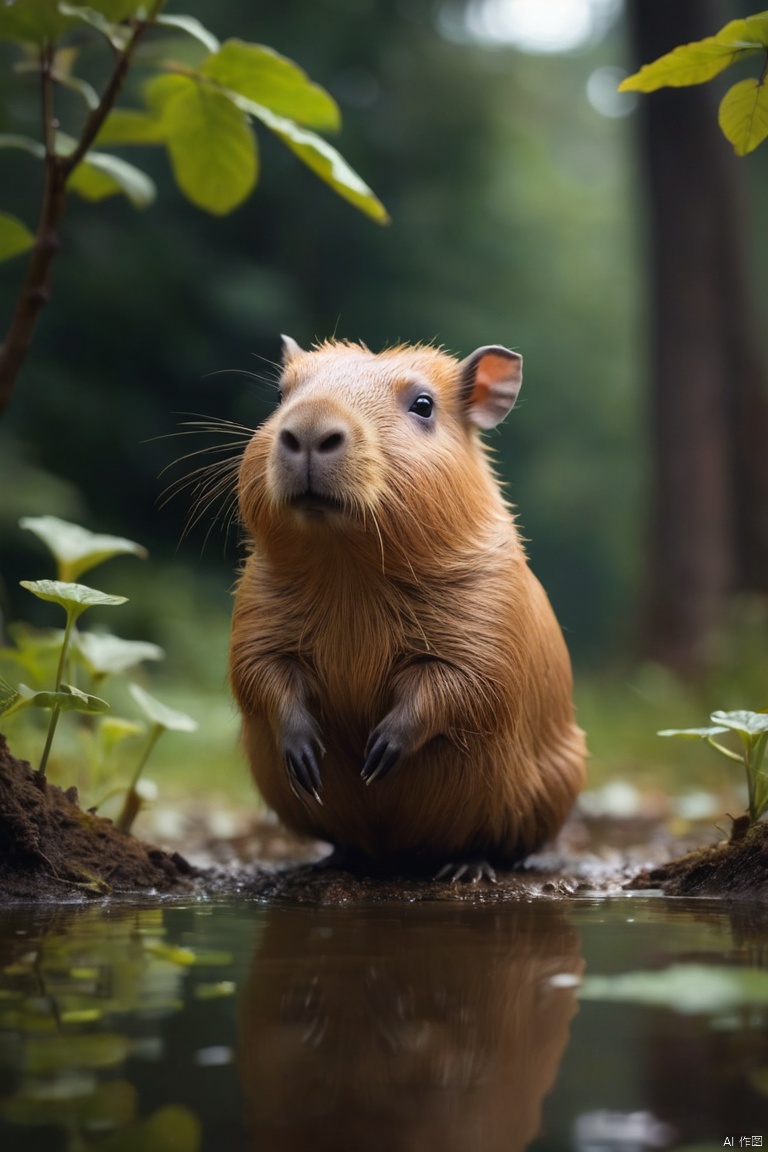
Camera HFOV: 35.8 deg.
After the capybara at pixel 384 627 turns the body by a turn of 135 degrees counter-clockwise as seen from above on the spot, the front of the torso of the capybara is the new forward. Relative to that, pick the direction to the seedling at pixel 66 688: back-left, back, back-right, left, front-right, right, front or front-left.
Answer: back

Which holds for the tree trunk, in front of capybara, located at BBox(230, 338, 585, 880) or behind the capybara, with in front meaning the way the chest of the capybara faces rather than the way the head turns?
behind

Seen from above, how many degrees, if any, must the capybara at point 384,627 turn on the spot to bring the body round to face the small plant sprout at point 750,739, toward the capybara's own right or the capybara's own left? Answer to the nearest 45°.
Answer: approximately 135° to the capybara's own left

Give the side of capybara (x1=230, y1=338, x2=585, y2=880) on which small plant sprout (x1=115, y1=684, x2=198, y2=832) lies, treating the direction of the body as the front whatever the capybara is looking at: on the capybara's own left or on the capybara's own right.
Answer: on the capybara's own right

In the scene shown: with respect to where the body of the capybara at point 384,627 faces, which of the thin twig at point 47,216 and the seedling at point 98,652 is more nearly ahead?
the thin twig

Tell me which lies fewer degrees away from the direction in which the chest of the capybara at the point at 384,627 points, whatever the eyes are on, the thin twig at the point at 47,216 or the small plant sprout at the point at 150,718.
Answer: the thin twig

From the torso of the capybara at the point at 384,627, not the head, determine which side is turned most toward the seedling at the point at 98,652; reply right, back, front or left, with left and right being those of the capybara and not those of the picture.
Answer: right

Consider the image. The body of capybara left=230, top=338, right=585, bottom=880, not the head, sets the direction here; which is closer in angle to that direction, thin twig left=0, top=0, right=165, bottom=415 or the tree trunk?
the thin twig

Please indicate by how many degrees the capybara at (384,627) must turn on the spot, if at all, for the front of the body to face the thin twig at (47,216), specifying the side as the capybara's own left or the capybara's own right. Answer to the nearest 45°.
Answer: approximately 45° to the capybara's own right
